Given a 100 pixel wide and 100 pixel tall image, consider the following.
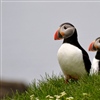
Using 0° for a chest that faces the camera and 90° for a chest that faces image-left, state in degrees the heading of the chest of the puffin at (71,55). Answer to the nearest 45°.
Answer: approximately 45°

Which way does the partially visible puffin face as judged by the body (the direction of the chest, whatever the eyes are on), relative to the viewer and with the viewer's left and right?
facing to the left of the viewer

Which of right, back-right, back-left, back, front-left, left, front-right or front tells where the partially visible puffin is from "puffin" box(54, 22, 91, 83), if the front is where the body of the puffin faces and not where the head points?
back
